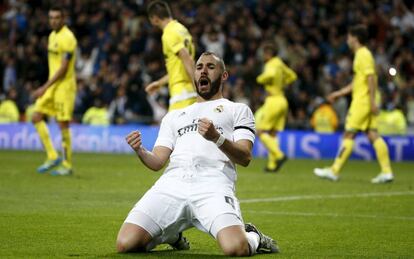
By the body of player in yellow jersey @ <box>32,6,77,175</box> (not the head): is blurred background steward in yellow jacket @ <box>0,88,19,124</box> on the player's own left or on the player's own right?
on the player's own right

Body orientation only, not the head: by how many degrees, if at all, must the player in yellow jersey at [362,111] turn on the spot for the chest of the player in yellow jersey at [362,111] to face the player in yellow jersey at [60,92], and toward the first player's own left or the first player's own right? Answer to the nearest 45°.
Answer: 0° — they already face them

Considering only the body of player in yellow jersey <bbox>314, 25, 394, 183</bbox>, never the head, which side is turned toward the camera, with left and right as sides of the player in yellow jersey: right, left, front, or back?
left

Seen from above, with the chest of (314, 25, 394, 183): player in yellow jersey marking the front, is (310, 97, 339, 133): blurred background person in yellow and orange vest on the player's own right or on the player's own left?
on the player's own right

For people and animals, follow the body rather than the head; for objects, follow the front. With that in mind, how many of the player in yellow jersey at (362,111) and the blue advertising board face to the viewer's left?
1

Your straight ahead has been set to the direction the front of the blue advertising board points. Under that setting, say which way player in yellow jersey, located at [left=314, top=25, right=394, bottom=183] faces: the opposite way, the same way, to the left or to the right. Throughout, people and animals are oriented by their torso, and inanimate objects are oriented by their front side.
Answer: to the right

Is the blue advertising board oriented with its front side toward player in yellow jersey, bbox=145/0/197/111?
yes
